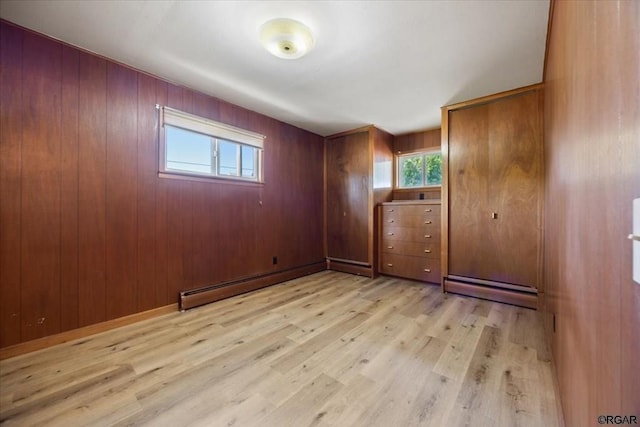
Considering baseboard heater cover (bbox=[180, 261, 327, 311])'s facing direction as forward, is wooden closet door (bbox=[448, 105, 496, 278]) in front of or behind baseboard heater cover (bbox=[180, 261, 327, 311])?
in front

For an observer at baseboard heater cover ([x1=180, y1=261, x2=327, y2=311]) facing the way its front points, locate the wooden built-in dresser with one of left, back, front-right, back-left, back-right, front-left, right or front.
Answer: front-left

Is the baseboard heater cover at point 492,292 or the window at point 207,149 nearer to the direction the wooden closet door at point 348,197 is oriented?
the window

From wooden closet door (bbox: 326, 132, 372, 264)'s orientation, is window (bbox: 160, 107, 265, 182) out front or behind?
out front

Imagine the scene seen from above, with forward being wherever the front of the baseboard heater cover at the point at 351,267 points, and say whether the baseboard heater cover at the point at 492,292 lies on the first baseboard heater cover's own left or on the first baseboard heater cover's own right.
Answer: on the first baseboard heater cover's own left

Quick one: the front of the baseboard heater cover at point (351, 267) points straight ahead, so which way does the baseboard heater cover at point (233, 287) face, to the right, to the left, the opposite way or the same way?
to the left

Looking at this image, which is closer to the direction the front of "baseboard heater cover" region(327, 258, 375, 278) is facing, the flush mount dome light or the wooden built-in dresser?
the flush mount dome light

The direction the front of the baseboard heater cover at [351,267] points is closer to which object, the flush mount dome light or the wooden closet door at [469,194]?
the flush mount dome light

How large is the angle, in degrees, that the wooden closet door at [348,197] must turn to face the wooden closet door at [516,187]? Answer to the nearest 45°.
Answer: approximately 90° to its left

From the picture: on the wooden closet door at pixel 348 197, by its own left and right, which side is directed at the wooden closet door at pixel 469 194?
left

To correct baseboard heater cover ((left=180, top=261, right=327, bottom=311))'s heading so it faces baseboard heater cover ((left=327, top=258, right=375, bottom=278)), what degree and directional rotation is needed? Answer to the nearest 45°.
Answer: approximately 45° to its left

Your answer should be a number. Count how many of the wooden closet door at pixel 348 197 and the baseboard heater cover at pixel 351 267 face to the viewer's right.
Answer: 0

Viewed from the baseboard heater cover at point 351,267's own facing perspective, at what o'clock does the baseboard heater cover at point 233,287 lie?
the baseboard heater cover at point 233,287 is roughly at 12 o'clock from the baseboard heater cover at point 351,267.
